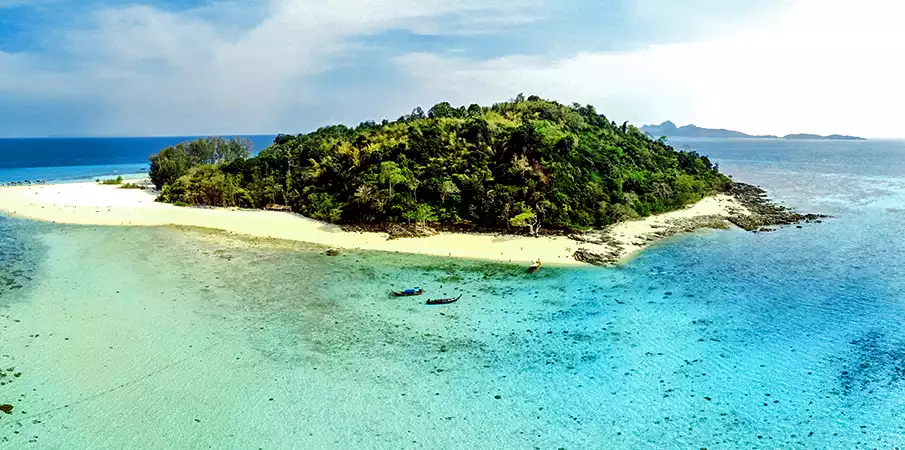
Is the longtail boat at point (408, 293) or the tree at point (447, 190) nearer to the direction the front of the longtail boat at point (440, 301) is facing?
the tree

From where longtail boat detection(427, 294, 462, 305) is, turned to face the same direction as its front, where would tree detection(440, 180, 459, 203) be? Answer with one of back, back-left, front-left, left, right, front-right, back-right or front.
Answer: left

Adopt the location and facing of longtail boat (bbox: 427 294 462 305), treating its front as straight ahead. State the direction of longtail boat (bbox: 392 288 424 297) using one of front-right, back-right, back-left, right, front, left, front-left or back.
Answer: back-left

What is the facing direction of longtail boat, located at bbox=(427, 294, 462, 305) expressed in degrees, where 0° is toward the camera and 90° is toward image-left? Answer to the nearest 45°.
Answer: approximately 270°

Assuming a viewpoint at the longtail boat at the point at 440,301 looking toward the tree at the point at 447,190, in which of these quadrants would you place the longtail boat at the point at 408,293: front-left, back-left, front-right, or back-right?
front-left
